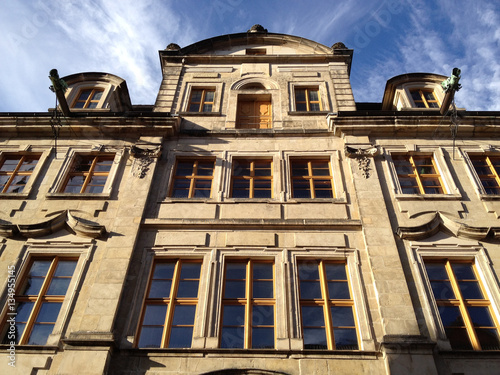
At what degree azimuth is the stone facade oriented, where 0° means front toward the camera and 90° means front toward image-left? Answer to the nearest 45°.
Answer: approximately 0°
